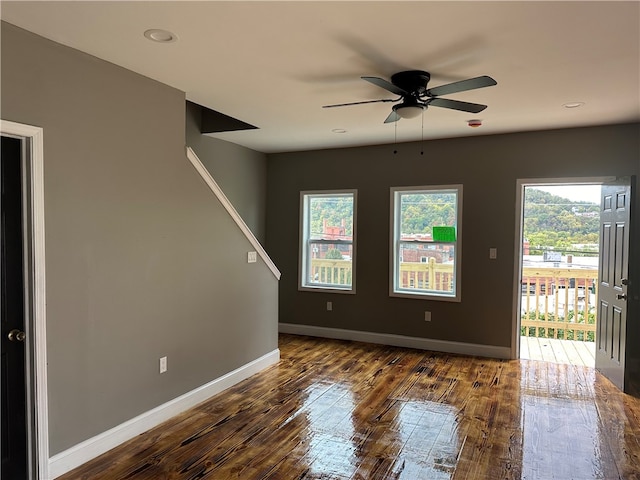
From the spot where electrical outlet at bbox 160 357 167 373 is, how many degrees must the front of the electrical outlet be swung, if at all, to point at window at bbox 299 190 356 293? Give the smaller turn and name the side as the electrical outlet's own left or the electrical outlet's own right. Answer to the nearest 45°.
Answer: approximately 90° to the electrical outlet's own left

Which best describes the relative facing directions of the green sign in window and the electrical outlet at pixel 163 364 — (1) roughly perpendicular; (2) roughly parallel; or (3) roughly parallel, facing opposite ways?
roughly perpendicular

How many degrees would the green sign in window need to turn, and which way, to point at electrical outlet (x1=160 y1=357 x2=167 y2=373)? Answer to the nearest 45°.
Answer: approximately 45° to its right

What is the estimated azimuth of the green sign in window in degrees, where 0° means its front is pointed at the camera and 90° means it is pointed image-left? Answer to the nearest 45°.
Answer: approximately 0°

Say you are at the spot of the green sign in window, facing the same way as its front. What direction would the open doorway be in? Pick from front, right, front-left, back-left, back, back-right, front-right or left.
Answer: back-left

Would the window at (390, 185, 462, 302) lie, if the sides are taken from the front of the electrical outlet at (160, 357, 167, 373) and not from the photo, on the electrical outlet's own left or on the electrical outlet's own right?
on the electrical outlet's own left

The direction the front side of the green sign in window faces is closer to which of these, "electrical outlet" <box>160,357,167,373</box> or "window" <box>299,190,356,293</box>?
the electrical outlet

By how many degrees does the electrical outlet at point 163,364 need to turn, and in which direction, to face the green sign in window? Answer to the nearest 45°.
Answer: approximately 45° to its left

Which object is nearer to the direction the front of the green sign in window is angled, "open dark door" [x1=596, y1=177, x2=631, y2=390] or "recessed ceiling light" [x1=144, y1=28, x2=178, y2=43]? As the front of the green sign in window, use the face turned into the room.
the recessed ceiling light
